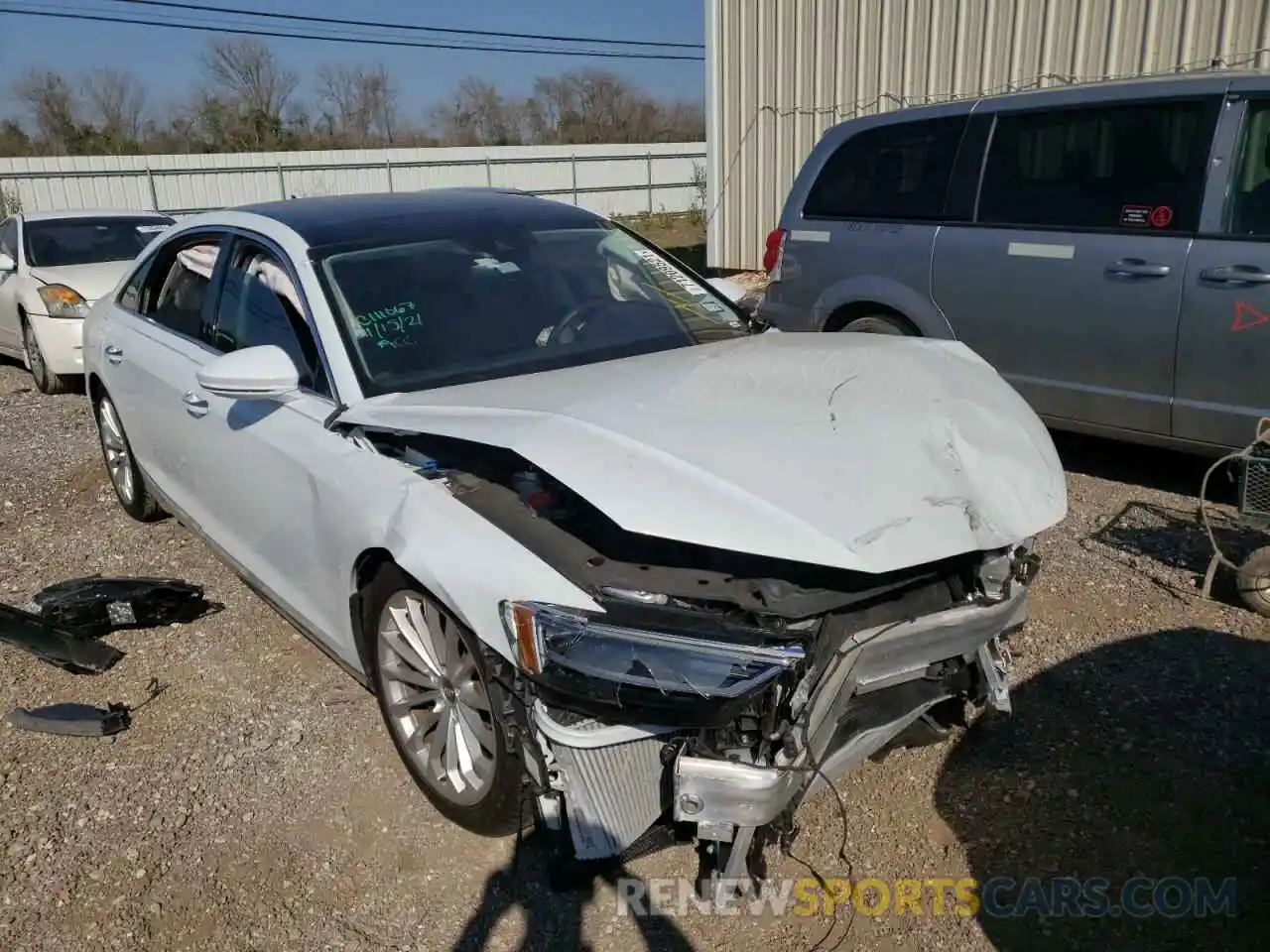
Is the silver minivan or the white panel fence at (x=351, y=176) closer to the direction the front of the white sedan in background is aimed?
the silver minivan

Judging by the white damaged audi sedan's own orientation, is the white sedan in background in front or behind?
behind

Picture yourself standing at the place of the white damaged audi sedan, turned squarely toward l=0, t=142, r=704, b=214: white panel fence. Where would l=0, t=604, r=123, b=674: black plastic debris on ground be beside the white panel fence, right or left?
left

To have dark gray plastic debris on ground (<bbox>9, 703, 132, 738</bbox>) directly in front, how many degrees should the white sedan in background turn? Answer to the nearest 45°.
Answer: approximately 45° to its right

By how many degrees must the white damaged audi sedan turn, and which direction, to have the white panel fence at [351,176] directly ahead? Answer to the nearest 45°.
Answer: approximately 135° to its left

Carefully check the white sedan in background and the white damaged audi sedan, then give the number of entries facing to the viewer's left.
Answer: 0

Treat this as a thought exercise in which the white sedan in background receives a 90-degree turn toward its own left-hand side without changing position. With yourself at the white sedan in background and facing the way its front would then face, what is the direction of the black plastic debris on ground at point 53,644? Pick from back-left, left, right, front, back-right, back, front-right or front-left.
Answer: back-right

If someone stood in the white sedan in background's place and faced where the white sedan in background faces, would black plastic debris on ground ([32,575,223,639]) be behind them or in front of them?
in front

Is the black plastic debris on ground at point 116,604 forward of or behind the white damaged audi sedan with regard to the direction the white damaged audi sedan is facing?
behind

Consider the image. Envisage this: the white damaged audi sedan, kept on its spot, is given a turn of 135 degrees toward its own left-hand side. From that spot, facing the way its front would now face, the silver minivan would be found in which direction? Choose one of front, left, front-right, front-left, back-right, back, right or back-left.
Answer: front-right

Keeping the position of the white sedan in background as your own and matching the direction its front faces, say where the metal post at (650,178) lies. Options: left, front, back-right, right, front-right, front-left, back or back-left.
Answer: left

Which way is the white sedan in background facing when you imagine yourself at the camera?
facing the viewer and to the right of the viewer
